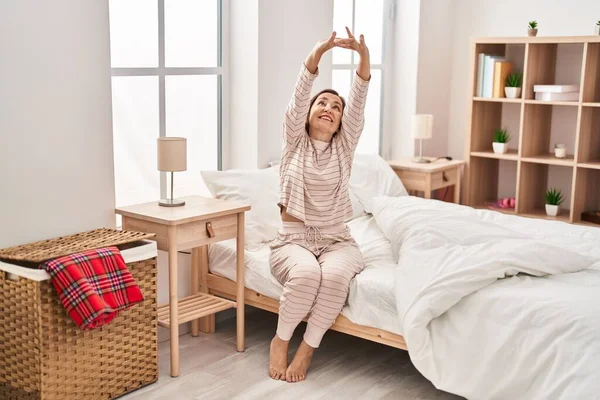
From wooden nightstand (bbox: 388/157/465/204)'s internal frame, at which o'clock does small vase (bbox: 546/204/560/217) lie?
The small vase is roughly at 10 o'clock from the wooden nightstand.

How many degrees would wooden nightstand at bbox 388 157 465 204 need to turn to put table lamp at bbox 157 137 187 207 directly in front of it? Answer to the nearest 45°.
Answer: approximately 90° to its right

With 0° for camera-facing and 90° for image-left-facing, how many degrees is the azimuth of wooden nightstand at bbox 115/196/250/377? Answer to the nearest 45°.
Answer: approximately 315°

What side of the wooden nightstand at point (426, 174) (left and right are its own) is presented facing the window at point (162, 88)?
right

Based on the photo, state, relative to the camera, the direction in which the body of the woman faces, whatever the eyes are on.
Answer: toward the camera

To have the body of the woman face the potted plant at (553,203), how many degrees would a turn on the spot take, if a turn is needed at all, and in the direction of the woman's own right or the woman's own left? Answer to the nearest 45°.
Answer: approximately 135° to the woman's own left

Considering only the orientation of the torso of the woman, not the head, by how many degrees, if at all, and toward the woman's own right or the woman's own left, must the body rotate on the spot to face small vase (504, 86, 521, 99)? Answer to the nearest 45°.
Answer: approximately 135° to the woman's own left

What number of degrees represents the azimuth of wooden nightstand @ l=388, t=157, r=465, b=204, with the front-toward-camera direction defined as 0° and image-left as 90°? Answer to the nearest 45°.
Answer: approximately 315°

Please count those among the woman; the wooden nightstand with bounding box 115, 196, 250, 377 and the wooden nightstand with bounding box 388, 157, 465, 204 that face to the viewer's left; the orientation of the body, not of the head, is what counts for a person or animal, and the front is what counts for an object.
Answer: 0

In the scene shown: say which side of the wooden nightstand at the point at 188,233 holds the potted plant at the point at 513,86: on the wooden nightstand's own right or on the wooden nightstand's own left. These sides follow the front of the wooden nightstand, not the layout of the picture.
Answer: on the wooden nightstand's own left

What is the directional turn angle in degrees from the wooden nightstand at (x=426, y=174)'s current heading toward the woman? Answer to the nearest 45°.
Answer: approximately 45° to its right

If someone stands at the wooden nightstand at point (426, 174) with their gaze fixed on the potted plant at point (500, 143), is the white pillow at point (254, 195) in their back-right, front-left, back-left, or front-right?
back-right

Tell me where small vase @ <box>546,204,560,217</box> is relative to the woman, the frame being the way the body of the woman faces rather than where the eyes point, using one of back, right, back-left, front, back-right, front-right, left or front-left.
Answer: back-left
